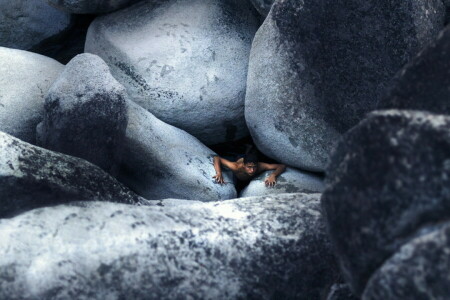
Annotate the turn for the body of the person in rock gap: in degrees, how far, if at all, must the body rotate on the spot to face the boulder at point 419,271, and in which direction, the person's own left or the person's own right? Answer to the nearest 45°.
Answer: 0° — they already face it

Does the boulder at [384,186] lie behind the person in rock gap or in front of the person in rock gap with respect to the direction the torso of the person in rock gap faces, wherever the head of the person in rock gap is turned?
in front

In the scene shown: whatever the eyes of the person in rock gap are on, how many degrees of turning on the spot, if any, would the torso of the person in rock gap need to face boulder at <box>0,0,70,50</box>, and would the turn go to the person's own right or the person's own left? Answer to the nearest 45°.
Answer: approximately 90° to the person's own right

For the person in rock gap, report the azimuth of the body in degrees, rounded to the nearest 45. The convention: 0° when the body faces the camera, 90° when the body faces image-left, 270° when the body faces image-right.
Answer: approximately 0°

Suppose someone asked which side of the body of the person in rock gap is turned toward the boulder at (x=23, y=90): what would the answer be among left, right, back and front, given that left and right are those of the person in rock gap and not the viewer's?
right
